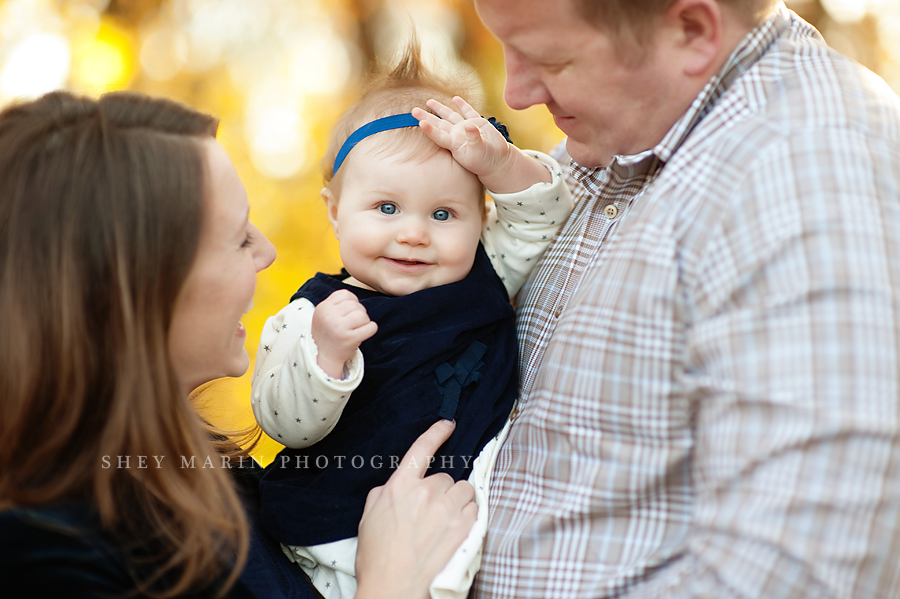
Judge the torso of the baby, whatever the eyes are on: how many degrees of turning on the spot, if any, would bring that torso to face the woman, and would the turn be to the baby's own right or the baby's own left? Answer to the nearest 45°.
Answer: approximately 45° to the baby's own right

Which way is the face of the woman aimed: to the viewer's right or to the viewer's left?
to the viewer's right

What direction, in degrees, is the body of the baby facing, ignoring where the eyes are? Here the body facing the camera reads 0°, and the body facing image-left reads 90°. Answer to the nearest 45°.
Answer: approximately 0°
